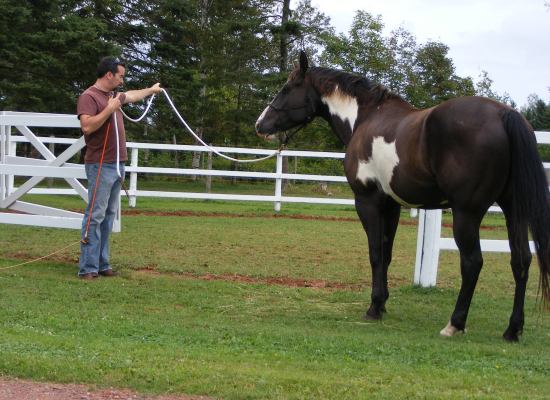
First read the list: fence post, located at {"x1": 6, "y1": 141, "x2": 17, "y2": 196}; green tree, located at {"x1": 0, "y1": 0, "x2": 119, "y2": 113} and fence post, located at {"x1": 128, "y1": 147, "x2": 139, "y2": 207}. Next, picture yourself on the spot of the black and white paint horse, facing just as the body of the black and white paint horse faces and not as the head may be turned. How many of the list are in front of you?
3

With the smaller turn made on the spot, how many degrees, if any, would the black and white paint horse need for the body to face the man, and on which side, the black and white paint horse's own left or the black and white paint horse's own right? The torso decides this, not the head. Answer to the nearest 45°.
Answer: approximately 45° to the black and white paint horse's own left

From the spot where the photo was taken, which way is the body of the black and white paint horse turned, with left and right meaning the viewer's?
facing away from the viewer and to the left of the viewer

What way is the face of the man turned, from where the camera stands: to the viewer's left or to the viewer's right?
to the viewer's right

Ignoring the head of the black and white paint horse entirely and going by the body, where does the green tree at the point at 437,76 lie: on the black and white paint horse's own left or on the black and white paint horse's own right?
on the black and white paint horse's own right

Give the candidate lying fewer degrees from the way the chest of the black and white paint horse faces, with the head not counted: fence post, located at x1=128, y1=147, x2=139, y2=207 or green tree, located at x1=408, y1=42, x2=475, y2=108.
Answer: the fence post
